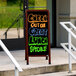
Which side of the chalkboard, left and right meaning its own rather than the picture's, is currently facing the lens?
front
